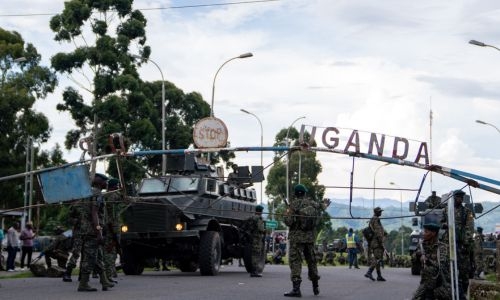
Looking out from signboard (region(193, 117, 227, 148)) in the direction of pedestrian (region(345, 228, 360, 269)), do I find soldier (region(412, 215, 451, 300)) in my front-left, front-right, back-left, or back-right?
back-right

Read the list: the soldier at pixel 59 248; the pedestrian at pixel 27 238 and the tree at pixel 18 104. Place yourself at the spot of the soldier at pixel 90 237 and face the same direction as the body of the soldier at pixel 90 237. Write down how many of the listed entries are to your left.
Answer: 3

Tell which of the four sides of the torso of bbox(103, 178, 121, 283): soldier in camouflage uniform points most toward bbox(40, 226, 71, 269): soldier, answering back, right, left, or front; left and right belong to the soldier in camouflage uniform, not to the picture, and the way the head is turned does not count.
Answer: left

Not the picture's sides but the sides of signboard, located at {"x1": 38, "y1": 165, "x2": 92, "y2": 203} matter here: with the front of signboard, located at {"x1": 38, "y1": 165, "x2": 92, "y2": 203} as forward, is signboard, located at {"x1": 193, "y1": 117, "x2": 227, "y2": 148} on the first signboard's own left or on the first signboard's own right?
on the first signboard's own left

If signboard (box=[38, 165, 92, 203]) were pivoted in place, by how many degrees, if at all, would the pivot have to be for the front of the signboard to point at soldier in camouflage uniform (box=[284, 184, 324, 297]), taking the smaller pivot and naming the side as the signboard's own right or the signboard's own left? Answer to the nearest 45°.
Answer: approximately 90° to the signboard's own left

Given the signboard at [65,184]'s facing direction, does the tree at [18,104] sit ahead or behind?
behind
